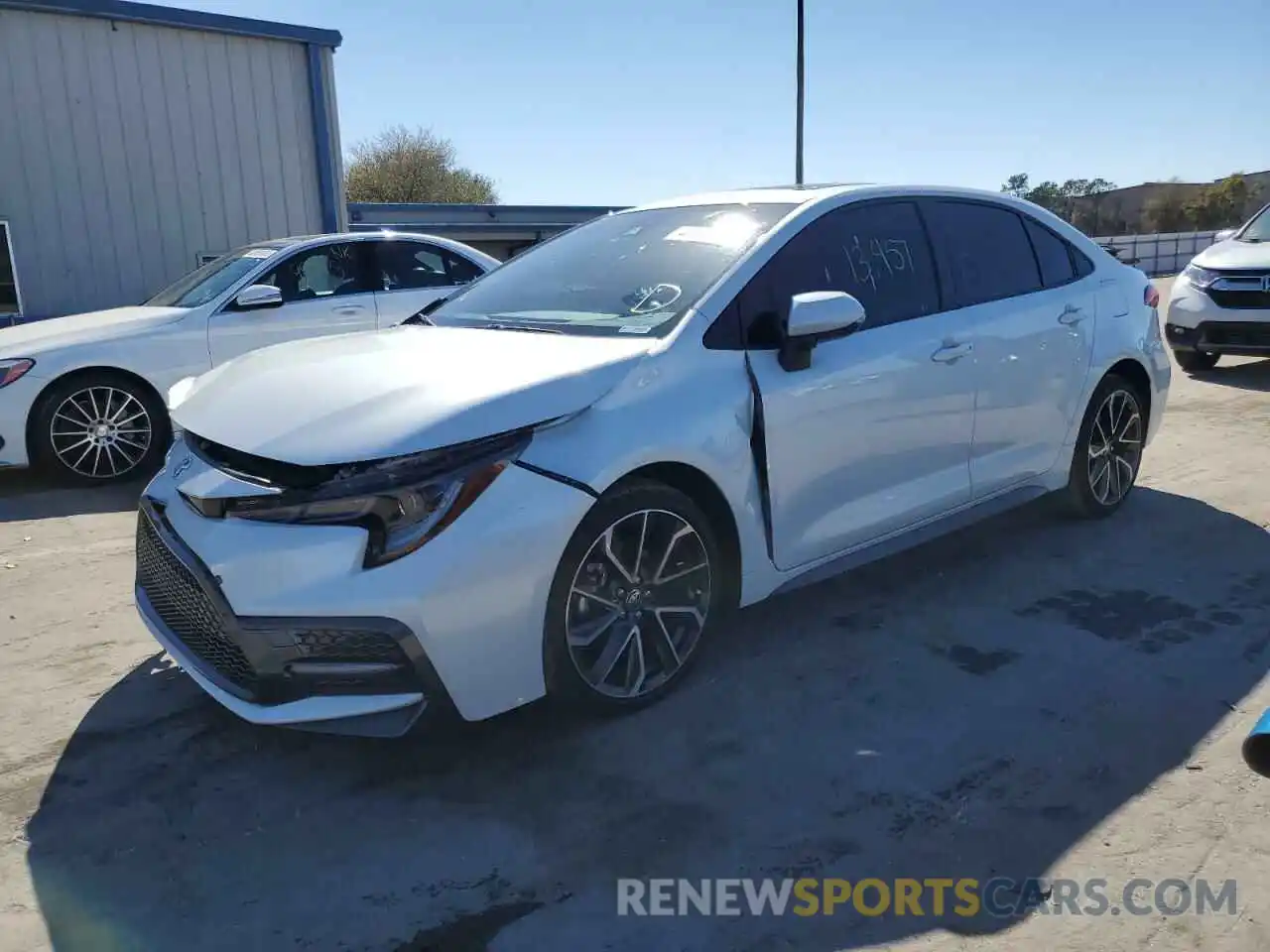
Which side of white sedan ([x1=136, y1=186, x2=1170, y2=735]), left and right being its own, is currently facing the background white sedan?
right

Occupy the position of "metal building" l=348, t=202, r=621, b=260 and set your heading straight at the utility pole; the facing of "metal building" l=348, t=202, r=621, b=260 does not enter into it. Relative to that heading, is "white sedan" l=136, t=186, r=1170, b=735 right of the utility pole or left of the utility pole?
right

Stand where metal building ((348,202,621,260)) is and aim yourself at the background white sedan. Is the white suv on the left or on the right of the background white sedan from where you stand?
left

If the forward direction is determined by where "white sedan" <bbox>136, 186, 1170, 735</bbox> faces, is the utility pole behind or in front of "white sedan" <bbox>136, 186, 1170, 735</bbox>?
behind

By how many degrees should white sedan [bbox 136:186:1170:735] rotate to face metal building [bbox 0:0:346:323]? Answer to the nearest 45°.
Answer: approximately 90° to its right

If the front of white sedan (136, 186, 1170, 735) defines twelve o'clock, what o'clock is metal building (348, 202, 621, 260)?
The metal building is roughly at 4 o'clock from the white sedan.

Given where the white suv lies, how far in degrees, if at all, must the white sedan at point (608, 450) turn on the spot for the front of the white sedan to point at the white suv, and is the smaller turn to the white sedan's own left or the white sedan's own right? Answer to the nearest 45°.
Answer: approximately 180°

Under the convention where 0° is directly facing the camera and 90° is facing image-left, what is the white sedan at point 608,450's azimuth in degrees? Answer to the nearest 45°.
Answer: approximately 45°
